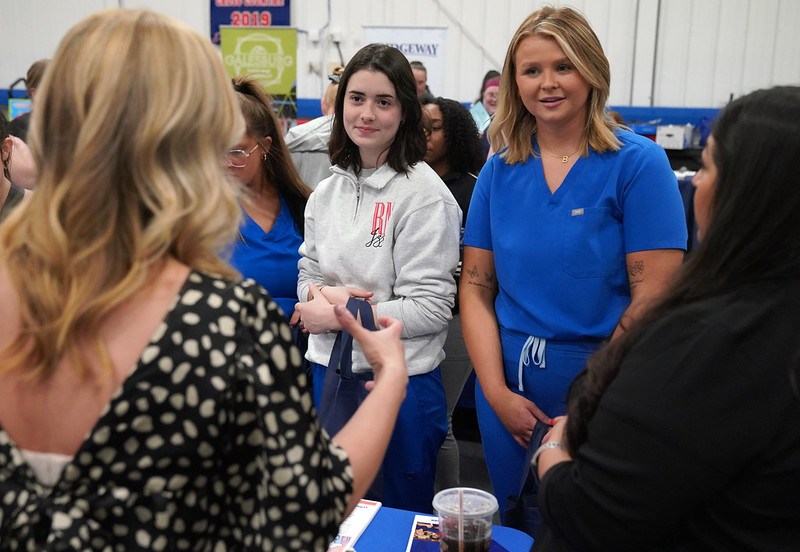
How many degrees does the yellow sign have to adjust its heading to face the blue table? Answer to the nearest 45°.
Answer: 0° — it already faces it

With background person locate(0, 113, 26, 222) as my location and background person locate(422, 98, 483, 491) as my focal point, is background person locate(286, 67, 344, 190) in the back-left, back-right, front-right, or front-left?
front-left

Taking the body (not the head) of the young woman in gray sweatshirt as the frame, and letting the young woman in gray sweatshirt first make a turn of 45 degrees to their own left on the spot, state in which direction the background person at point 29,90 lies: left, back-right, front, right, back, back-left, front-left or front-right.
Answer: back-right

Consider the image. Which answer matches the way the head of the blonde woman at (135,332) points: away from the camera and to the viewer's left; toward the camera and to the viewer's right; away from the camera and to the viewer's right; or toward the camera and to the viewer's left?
away from the camera and to the viewer's right

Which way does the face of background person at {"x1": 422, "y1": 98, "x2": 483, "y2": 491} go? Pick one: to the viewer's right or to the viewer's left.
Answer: to the viewer's left

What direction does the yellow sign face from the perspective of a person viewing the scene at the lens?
facing the viewer

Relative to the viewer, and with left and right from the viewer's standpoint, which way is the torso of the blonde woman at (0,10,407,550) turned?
facing away from the viewer and to the right of the viewer

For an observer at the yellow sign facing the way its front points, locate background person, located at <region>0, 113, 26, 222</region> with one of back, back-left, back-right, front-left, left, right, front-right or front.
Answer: front
